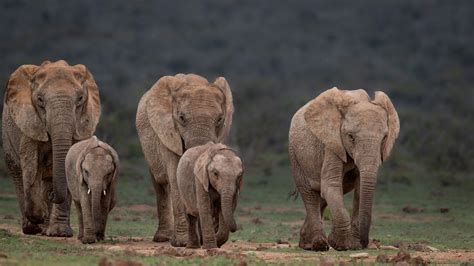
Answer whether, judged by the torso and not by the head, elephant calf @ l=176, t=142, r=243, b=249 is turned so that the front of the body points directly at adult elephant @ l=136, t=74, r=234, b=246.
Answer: no

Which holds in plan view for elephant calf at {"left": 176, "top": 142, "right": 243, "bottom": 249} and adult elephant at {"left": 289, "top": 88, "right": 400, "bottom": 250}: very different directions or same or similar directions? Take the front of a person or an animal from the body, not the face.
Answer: same or similar directions

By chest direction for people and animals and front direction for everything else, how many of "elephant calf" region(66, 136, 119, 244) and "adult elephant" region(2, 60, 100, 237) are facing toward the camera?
2

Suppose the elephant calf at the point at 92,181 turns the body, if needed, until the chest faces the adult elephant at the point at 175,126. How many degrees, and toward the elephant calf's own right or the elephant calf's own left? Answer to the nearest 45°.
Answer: approximately 90° to the elephant calf's own left

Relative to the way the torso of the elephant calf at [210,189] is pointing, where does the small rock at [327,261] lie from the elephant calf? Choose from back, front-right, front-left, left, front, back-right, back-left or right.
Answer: front

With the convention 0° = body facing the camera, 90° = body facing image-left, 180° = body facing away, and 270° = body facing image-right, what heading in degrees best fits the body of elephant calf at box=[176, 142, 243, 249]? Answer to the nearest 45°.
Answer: approximately 315°

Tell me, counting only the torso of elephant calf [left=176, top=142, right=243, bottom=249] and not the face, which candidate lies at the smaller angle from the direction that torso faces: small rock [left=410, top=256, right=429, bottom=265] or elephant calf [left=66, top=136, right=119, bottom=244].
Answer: the small rock

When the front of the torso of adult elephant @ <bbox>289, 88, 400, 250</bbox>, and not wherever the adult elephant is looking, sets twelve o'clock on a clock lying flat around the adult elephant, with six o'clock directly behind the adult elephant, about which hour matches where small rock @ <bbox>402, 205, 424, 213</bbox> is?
The small rock is roughly at 8 o'clock from the adult elephant.

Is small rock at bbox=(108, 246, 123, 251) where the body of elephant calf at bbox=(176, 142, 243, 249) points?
no

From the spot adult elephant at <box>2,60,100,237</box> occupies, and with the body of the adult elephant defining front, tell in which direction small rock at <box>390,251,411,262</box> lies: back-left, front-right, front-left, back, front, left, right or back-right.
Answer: front-left

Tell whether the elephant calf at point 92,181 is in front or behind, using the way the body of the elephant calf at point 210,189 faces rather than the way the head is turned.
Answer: behind

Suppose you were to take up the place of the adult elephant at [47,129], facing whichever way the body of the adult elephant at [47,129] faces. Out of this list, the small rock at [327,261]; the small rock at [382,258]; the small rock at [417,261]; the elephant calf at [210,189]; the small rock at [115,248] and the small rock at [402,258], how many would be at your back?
0

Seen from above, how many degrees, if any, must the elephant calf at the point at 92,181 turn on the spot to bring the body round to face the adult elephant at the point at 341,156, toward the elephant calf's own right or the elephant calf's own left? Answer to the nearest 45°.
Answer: approximately 90° to the elephant calf's own left

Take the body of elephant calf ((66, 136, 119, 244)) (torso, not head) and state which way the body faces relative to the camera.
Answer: toward the camera
